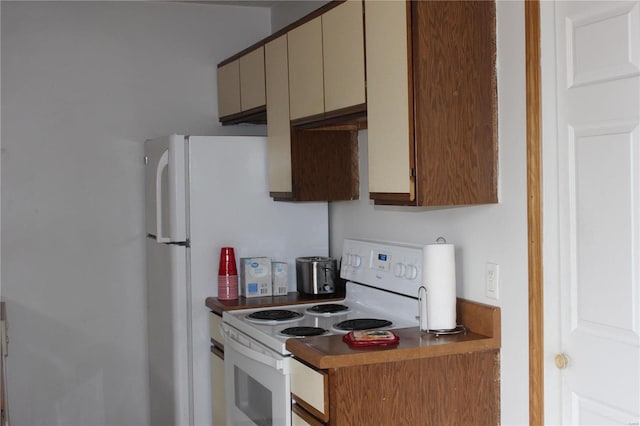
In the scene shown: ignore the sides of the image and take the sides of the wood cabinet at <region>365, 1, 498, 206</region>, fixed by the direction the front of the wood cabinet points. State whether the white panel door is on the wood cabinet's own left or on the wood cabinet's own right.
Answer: on the wood cabinet's own left

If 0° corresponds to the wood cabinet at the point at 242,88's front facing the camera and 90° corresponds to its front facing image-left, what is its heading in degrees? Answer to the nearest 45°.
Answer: approximately 45°

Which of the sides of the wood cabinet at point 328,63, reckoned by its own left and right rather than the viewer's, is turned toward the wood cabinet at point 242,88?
right
